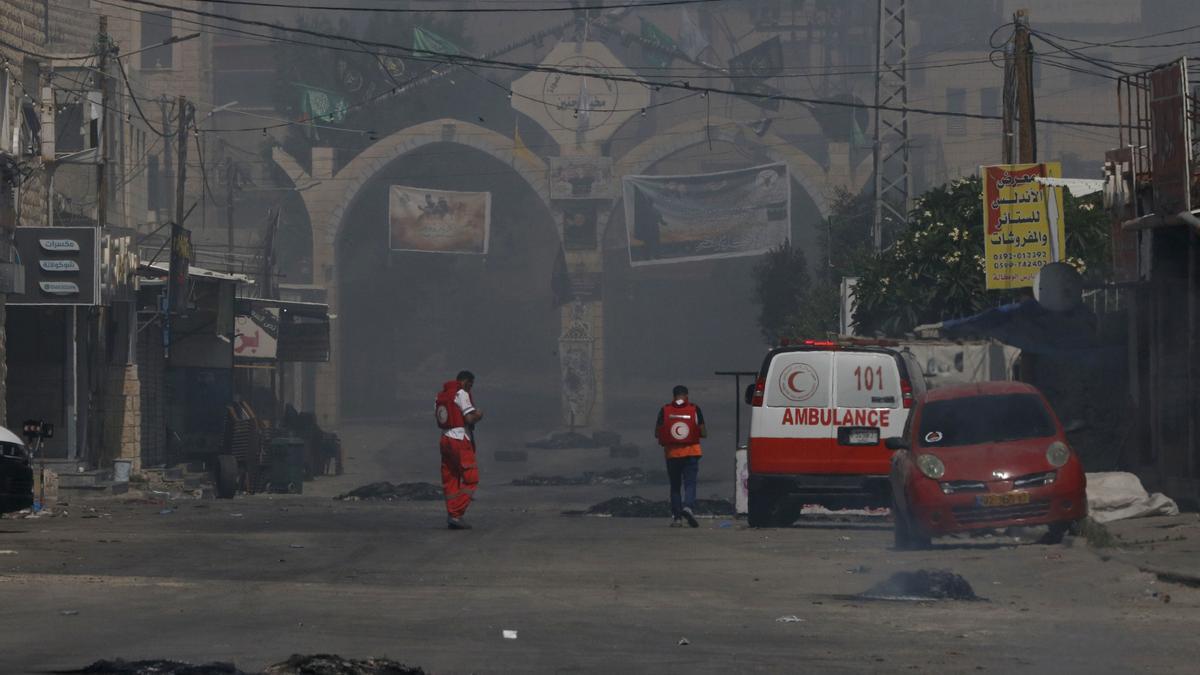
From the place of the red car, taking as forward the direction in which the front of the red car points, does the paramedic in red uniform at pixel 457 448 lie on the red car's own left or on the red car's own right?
on the red car's own right

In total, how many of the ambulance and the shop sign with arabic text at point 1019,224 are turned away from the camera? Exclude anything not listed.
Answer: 1

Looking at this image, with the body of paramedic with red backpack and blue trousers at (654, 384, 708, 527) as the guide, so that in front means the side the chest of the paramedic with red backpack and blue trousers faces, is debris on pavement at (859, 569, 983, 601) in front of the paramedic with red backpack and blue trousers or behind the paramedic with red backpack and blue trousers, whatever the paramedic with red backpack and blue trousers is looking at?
behind

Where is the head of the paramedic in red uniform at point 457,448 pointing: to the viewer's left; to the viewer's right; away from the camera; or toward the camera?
to the viewer's right

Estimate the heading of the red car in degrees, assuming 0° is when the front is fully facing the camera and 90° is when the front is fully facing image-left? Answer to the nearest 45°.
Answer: approximately 0°

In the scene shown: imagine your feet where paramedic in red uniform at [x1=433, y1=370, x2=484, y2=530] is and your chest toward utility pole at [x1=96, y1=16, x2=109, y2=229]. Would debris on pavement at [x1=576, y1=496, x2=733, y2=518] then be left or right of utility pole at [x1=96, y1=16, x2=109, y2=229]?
right

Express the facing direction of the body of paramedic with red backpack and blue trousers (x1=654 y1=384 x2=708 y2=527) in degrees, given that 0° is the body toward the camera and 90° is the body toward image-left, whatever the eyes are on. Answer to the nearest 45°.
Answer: approximately 180°
